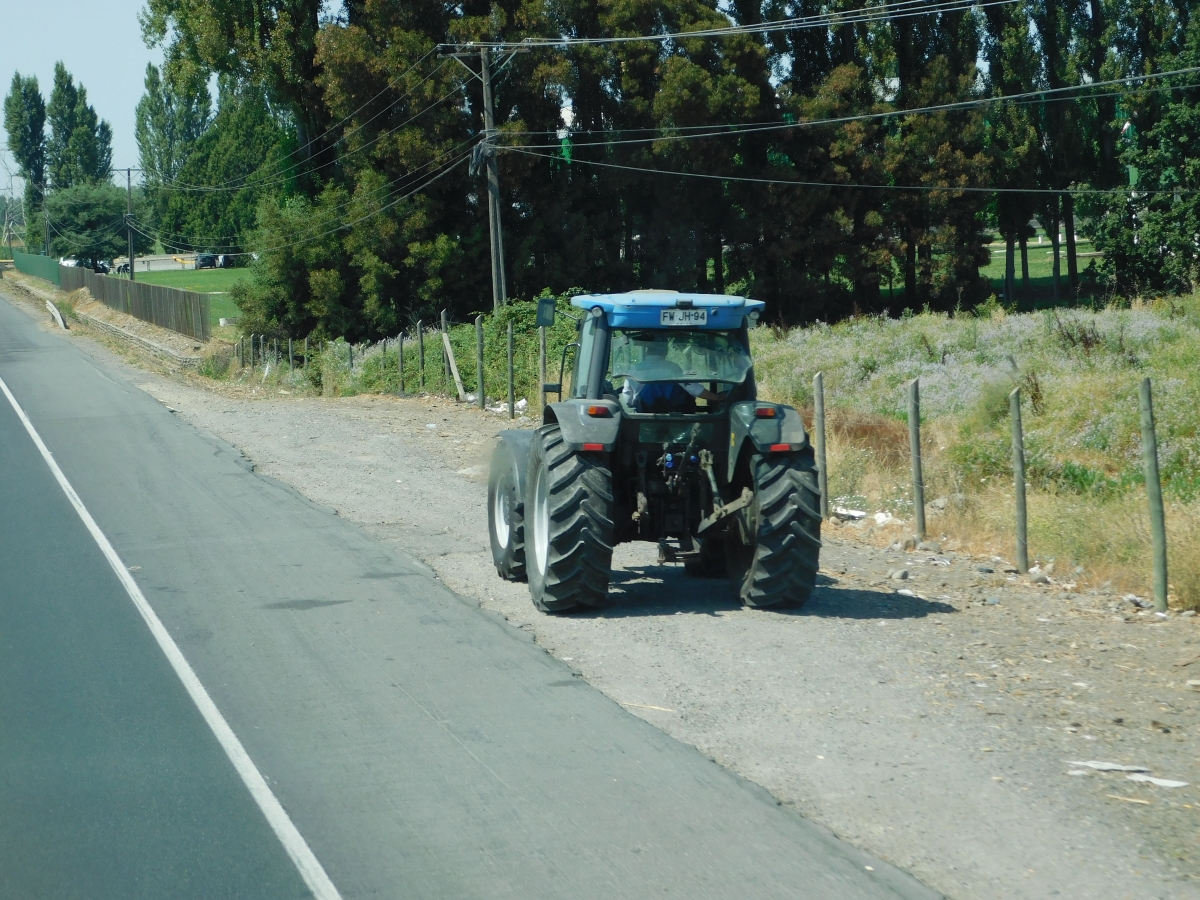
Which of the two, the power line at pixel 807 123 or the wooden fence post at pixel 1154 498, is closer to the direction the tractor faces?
the power line

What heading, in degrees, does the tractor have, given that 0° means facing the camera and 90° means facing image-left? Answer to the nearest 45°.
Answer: approximately 180°

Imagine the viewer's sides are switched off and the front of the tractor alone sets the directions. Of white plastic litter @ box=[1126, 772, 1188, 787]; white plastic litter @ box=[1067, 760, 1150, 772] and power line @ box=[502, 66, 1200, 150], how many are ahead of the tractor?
1

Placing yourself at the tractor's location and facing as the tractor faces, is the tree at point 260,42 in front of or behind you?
in front

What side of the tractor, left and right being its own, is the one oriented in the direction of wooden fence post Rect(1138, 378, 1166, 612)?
right

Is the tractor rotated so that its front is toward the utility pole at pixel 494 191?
yes

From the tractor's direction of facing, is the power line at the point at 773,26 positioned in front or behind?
in front

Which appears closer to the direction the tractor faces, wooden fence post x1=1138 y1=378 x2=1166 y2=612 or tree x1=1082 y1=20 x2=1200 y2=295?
the tree

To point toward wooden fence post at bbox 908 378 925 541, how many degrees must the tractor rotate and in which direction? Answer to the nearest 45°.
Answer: approximately 45° to its right

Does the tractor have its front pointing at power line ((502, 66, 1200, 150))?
yes

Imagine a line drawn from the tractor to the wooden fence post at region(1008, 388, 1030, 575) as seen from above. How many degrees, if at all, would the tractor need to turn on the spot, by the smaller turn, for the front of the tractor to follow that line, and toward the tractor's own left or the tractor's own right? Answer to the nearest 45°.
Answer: approximately 45° to the tractor's own right

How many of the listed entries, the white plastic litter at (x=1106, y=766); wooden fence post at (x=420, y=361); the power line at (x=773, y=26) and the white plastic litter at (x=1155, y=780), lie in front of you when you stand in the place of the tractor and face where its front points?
2
